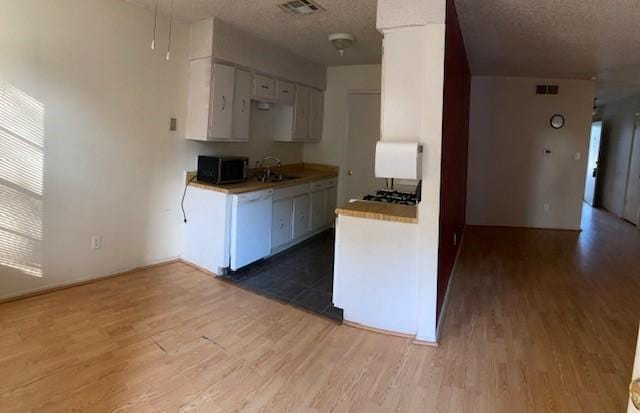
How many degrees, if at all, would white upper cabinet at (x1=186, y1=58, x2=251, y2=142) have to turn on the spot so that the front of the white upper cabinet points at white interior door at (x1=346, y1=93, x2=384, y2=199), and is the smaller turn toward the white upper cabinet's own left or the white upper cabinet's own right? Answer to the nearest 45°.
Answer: approximately 90° to the white upper cabinet's own left

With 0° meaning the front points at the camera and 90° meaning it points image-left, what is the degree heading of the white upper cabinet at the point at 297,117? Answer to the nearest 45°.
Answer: approximately 315°

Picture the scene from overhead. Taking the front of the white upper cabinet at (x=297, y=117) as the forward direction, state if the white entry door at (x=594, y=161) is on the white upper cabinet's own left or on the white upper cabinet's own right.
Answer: on the white upper cabinet's own left

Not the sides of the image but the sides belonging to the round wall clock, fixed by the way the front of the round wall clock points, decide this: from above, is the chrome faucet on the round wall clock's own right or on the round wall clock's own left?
on the round wall clock's own right

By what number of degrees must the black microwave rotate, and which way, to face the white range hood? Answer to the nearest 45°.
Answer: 0° — it already faces it
